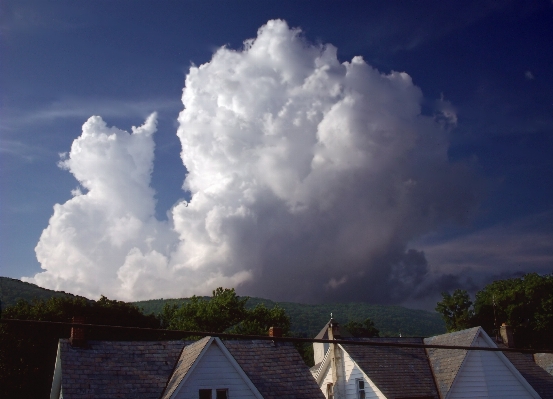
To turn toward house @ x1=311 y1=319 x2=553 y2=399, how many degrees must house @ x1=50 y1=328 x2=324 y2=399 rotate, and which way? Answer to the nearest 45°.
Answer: approximately 90° to its left

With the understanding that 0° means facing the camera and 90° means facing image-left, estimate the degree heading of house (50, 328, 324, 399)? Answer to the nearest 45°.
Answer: approximately 0°
